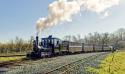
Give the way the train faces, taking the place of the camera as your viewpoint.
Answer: facing the viewer and to the left of the viewer
